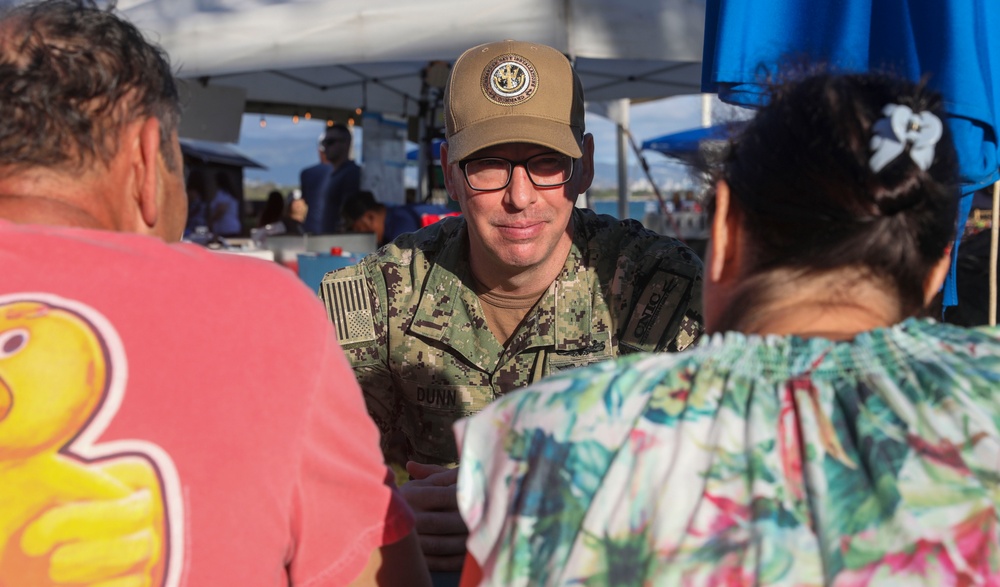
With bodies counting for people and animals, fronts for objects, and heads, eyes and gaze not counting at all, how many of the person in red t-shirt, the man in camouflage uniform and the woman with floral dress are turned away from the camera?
2

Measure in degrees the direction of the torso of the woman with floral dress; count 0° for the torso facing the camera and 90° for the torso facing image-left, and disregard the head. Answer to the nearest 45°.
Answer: approximately 180°

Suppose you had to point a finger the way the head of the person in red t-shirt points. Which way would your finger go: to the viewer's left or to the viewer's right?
to the viewer's right

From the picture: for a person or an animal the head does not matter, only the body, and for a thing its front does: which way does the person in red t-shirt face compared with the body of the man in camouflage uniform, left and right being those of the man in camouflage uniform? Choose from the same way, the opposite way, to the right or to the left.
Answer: the opposite way

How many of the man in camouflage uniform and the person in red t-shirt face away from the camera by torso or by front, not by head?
1

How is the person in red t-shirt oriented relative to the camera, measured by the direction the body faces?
away from the camera

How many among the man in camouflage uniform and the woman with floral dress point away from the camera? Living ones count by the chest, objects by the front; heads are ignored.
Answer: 1

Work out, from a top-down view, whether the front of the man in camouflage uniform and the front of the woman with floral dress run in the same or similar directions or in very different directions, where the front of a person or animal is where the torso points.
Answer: very different directions

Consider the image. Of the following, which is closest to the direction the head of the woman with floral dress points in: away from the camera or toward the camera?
away from the camera

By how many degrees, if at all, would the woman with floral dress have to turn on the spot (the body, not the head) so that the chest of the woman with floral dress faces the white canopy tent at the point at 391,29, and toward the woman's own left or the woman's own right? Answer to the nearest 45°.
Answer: approximately 45° to the woman's own left
